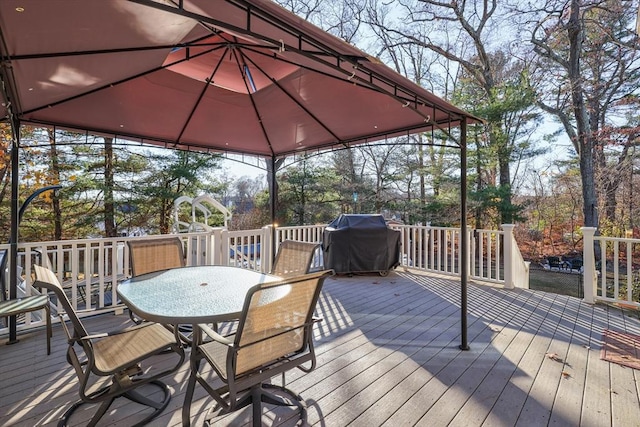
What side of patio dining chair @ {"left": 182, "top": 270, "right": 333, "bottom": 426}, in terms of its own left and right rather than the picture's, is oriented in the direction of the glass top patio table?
front

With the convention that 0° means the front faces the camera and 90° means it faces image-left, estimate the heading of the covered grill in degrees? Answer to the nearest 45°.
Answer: approximately 0°

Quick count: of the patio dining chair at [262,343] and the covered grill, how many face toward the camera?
1

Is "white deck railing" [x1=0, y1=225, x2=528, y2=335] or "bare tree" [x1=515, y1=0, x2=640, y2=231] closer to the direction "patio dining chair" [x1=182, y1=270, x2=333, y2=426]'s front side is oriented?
the white deck railing

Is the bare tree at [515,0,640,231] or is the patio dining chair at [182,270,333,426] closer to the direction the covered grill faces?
the patio dining chair

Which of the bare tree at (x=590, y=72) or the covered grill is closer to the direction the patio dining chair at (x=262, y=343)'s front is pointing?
the covered grill

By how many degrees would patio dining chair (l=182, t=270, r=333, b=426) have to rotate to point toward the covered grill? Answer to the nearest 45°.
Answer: approximately 90° to its right

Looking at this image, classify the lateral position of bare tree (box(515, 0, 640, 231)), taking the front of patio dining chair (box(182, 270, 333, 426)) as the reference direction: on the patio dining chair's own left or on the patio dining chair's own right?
on the patio dining chair's own right

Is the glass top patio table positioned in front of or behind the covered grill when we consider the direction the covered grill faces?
in front

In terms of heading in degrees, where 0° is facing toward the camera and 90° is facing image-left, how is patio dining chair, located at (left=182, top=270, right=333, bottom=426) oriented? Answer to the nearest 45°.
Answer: approximately 135°

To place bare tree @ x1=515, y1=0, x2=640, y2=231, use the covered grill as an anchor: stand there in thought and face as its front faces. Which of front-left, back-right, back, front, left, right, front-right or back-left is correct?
back-left

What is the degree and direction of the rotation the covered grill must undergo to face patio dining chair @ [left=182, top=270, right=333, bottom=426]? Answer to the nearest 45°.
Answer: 0° — it already faces it
